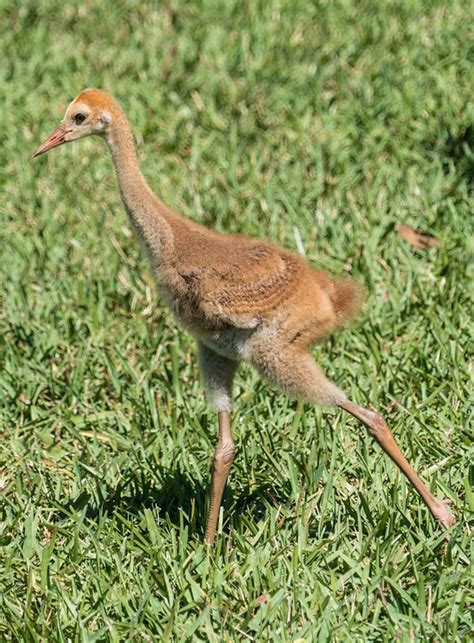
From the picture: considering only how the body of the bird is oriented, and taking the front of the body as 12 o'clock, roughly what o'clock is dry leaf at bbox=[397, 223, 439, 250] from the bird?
The dry leaf is roughly at 4 o'clock from the bird.

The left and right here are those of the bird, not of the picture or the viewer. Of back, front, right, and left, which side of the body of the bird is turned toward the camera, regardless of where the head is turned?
left
